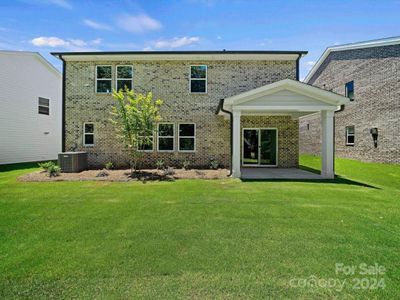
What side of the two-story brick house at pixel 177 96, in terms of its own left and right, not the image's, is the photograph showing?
back

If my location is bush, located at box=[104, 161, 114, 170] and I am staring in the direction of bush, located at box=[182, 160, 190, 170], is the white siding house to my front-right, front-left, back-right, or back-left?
back-left
